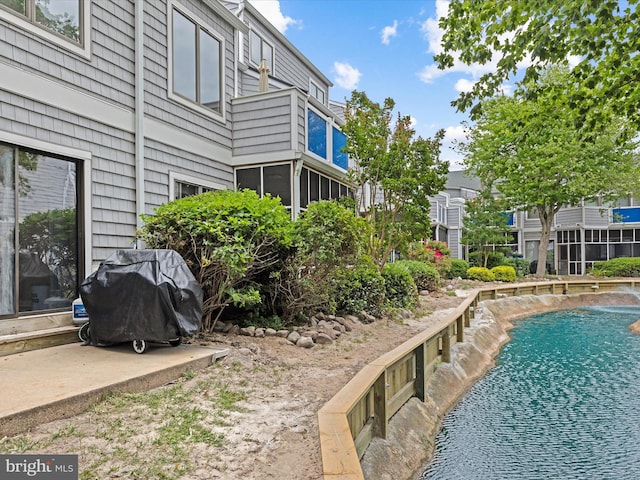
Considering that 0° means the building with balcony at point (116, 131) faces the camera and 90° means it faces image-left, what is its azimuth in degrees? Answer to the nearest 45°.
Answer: approximately 315°

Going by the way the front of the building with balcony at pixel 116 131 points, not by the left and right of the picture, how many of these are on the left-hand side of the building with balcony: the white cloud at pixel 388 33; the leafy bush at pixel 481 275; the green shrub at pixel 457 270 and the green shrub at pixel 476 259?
4

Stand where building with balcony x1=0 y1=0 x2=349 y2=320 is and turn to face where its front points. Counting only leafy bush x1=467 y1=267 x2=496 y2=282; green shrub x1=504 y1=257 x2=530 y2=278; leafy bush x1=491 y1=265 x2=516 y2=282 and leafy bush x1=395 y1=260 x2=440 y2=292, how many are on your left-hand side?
4

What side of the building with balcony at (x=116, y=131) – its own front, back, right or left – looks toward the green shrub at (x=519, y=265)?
left

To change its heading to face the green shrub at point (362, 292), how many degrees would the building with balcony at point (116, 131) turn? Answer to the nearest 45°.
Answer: approximately 45° to its left

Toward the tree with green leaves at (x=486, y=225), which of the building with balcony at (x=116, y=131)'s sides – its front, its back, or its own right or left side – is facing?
left

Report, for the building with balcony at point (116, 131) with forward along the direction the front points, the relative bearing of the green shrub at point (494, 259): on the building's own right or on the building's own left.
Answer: on the building's own left

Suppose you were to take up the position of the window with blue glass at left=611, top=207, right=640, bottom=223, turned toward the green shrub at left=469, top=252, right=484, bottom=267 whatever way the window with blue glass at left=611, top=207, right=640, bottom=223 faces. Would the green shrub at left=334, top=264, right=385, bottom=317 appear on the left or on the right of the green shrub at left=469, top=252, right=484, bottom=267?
left

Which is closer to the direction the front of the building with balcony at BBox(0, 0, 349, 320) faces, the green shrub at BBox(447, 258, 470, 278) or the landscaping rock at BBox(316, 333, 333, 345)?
the landscaping rock

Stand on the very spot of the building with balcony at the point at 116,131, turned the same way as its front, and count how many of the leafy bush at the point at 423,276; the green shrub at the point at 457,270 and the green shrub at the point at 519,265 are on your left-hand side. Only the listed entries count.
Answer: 3

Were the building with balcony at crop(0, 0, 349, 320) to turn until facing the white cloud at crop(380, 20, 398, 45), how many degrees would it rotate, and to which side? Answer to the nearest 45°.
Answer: approximately 90° to its left
